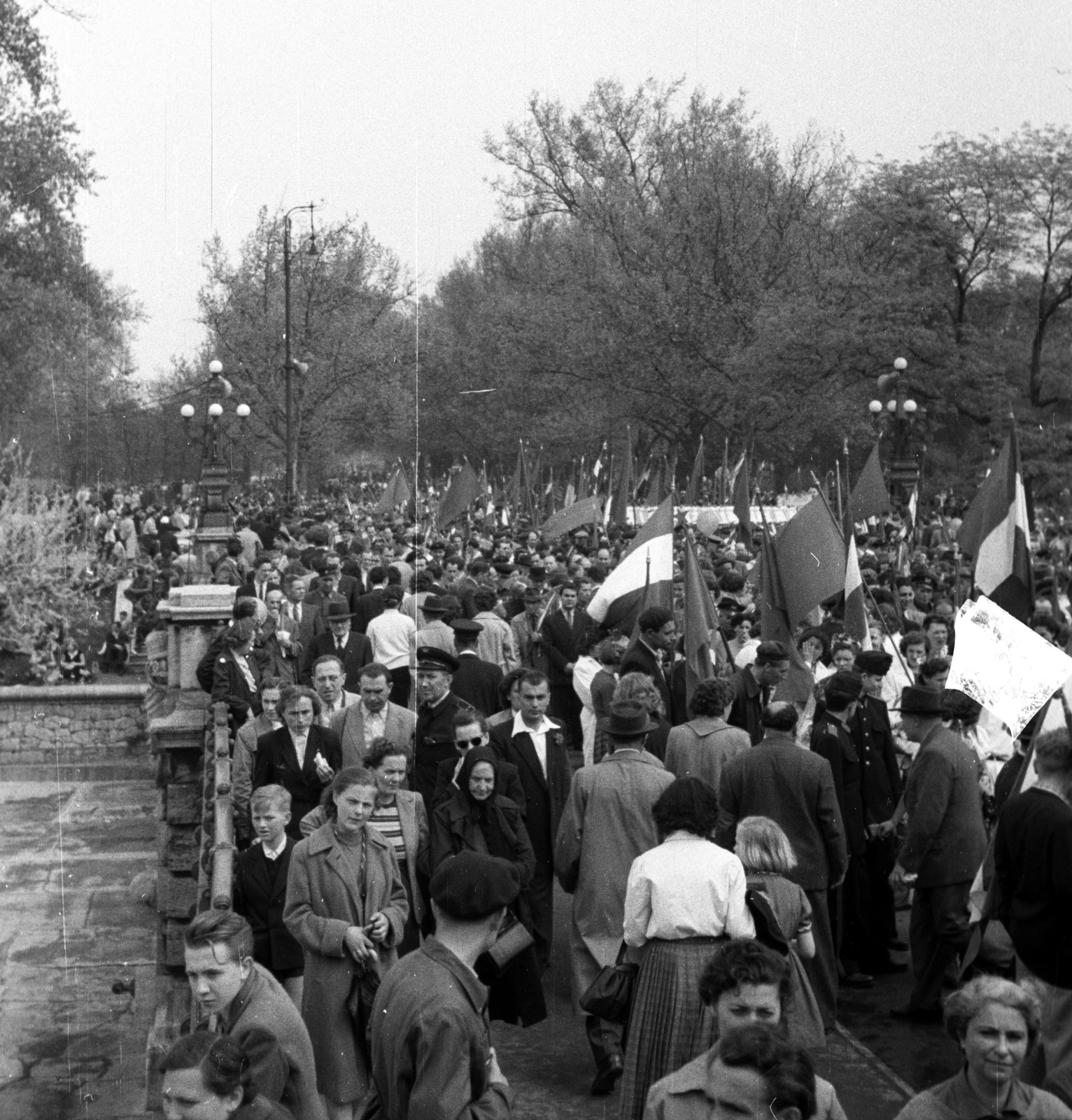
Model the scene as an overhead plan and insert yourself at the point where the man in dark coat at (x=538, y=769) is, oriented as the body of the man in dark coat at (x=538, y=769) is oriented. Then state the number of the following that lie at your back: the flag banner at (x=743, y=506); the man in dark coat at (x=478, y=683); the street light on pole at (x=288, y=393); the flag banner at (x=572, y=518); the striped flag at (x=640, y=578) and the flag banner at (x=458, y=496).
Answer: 6

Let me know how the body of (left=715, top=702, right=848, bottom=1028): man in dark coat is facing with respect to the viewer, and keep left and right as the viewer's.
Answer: facing away from the viewer

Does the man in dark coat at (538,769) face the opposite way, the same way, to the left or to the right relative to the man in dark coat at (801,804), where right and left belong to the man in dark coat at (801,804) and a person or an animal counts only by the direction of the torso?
the opposite way

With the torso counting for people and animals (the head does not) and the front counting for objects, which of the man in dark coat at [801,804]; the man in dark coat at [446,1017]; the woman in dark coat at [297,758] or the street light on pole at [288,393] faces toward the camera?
the woman in dark coat at [297,758]

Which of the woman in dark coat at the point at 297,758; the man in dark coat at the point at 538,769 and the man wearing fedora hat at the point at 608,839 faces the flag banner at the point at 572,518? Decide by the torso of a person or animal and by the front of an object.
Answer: the man wearing fedora hat

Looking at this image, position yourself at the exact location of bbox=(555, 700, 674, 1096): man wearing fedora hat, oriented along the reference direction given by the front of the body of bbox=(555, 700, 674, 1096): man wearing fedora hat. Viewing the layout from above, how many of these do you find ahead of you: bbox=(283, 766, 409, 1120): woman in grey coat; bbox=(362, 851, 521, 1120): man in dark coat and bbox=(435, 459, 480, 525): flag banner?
1

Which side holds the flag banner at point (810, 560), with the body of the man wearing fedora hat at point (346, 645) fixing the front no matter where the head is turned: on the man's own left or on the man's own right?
on the man's own left

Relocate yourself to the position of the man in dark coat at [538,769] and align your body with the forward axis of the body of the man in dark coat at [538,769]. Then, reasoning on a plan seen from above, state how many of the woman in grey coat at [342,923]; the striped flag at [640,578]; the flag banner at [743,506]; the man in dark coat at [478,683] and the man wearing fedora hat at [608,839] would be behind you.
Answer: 3

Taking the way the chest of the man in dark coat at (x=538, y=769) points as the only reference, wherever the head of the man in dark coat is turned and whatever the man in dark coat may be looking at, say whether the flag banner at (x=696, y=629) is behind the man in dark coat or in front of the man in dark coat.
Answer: behind

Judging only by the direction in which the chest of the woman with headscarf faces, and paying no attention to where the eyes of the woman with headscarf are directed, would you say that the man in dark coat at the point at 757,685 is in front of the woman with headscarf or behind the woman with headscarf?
behind

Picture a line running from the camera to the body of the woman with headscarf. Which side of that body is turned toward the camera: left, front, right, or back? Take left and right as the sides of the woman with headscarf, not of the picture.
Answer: front

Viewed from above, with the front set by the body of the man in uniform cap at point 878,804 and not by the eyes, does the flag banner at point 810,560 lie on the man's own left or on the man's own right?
on the man's own right

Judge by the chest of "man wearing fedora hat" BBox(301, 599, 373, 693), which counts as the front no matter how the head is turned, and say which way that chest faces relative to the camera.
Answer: toward the camera

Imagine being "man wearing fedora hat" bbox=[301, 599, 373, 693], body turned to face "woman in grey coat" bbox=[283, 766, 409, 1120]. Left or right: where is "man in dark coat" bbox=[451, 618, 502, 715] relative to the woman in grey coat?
left
